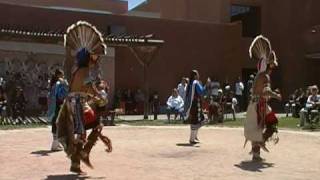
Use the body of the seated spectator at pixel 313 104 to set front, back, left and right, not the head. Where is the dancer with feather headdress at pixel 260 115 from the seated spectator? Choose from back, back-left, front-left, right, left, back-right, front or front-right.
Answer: front-left

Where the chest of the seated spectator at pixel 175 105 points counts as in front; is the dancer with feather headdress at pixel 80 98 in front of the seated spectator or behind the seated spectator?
in front

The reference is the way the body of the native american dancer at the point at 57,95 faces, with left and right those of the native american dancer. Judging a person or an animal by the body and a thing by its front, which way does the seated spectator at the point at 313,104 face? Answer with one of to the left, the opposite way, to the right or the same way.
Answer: the opposite way

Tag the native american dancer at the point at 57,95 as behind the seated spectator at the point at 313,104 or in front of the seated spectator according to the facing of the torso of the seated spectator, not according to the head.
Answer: in front

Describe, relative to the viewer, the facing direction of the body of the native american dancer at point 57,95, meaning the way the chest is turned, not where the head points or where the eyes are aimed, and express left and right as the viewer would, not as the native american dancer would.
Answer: facing to the right of the viewer
